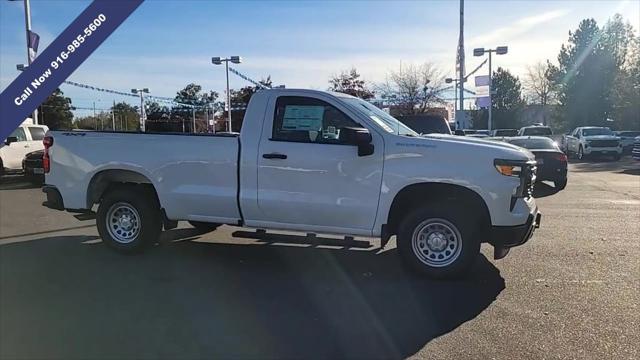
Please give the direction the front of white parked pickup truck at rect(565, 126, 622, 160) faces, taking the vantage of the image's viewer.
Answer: facing the viewer and to the right of the viewer

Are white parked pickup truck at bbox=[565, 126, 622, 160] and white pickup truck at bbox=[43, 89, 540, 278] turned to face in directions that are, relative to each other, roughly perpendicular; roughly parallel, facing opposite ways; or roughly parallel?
roughly perpendicular

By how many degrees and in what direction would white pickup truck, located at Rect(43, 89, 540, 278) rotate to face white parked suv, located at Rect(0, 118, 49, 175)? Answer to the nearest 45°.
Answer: approximately 135° to its left

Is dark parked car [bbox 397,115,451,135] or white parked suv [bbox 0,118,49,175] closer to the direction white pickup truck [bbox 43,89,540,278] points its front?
the dark parked car

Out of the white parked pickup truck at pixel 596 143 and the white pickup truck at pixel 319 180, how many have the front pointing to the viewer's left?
0

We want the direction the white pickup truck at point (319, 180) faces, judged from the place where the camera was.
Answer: facing to the right of the viewer

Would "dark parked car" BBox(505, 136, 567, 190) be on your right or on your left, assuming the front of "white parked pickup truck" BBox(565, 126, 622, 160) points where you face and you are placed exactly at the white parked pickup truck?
on your right

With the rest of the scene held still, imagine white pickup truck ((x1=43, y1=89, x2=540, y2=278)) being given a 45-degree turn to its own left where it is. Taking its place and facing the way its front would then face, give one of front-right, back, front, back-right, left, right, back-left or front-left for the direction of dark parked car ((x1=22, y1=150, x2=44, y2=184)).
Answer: left

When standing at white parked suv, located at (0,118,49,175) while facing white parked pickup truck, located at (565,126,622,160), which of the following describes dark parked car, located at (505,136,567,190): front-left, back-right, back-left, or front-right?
front-right

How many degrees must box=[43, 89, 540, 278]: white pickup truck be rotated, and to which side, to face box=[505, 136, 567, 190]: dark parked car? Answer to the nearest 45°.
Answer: approximately 45° to its left

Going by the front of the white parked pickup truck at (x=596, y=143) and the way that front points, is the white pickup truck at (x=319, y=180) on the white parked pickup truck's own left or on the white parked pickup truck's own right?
on the white parked pickup truck's own right

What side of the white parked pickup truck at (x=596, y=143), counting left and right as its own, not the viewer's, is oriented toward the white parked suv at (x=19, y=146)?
right

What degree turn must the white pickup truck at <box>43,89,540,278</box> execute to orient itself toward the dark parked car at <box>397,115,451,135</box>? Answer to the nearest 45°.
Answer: approximately 90° to its left

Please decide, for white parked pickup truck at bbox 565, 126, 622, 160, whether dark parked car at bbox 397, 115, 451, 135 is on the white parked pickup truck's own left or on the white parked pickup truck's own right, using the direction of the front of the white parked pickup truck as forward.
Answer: on the white parked pickup truck's own right

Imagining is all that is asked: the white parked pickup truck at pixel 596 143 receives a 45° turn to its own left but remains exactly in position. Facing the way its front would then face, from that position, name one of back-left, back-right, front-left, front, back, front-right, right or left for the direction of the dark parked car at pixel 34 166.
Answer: back-right
